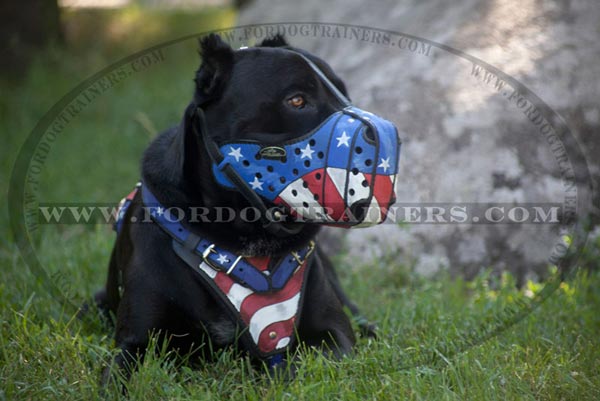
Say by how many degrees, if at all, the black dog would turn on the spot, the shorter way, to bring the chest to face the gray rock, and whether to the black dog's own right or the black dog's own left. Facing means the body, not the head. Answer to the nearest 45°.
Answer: approximately 90° to the black dog's own left

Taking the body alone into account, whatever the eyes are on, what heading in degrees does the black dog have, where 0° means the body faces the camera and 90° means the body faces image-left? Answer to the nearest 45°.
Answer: approximately 315°
